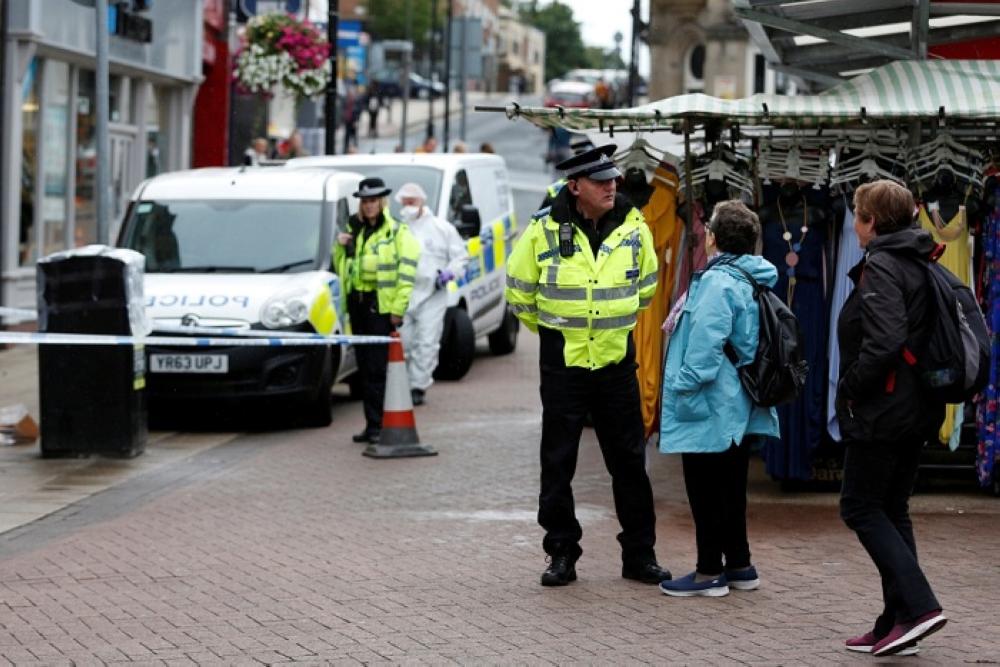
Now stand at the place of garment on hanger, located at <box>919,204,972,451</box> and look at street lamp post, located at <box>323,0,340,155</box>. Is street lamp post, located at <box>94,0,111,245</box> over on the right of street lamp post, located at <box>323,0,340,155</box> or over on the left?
left

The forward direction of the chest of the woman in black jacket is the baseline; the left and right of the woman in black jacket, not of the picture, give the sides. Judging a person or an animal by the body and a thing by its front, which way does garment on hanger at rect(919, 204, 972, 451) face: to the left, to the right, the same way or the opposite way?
to the left

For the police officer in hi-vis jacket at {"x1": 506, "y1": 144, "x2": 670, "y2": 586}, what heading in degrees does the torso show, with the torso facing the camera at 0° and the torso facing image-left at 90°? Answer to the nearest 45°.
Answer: approximately 0°

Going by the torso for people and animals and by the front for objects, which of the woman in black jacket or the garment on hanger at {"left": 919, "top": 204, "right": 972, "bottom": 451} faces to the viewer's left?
the woman in black jacket

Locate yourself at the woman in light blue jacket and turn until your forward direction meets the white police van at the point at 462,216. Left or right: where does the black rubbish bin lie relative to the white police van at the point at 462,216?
left

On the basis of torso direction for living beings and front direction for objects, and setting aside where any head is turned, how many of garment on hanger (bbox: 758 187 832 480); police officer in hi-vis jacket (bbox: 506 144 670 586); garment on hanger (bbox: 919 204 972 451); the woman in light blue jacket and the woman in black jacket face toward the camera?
3

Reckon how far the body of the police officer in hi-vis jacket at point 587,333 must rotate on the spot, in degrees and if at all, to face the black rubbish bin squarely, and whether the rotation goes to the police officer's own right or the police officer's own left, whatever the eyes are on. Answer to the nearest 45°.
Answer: approximately 135° to the police officer's own right

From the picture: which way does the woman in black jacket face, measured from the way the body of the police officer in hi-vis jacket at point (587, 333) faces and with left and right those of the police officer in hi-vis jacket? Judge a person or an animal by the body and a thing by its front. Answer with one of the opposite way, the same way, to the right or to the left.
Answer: to the right

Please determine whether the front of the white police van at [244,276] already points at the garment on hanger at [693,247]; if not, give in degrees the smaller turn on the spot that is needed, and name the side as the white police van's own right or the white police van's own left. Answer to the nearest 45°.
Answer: approximately 90° to the white police van's own left
